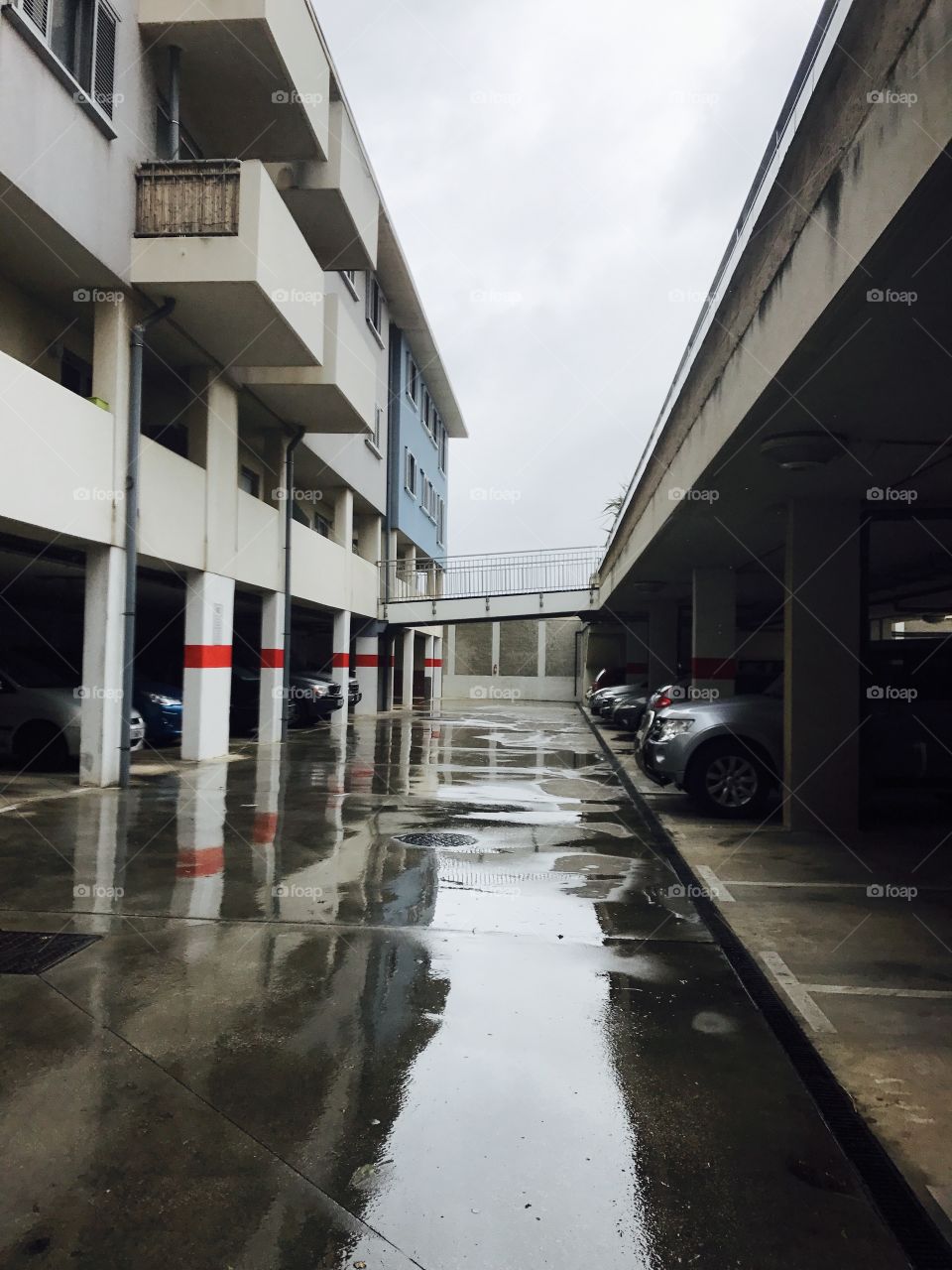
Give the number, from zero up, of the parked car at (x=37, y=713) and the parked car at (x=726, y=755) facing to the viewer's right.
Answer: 1

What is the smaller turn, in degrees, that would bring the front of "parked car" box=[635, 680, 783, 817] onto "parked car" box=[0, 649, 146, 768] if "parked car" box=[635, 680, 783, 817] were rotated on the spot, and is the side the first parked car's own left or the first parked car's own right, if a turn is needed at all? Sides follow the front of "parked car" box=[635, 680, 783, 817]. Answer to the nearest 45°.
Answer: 0° — it already faces it

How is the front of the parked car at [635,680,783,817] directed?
to the viewer's left

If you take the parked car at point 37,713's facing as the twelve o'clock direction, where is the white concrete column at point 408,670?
The white concrete column is roughly at 10 o'clock from the parked car.

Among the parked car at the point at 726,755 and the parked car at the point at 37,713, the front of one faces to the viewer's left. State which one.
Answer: the parked car at the point at 726,755

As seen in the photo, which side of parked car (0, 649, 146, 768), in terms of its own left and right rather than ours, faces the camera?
right

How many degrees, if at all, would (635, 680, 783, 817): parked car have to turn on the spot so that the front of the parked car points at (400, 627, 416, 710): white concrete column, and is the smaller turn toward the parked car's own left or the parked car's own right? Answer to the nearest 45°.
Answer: approximately 45° to the parked car's own right

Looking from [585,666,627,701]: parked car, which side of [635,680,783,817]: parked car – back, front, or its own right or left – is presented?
right
